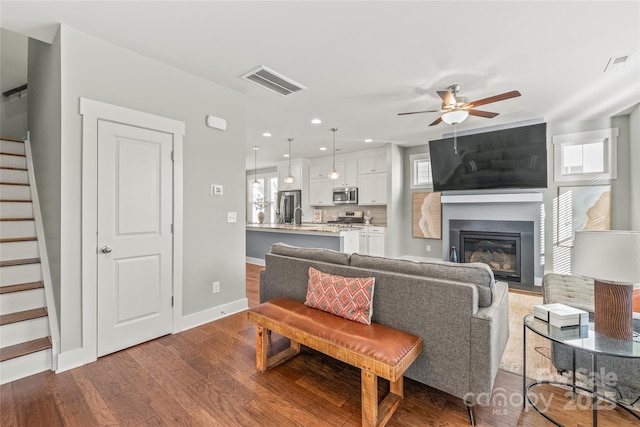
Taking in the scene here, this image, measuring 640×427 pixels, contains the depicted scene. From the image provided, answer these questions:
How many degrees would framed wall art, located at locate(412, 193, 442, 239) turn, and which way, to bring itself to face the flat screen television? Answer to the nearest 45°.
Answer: approximately 45° to its left

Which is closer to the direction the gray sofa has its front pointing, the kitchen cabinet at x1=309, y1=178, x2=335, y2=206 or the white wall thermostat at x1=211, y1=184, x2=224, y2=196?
the kitchen cabinet

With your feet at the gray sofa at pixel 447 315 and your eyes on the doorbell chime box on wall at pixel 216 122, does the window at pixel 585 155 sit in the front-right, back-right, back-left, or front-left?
back-right

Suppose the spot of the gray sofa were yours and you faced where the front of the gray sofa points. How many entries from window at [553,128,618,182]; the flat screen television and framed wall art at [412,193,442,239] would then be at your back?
0

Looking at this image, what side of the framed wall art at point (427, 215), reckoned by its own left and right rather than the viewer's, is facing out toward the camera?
front

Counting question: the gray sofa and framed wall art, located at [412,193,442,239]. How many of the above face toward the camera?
1

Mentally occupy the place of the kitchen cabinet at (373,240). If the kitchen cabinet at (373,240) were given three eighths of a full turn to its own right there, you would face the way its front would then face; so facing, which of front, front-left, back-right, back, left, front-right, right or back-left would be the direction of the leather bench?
back

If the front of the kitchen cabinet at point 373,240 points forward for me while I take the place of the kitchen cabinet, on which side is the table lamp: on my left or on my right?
on my left

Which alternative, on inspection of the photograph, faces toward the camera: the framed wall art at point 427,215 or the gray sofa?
the framed wall art

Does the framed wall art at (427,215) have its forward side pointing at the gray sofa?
yes

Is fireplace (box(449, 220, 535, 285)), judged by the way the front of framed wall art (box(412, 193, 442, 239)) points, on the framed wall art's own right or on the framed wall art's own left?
on the framed wall art's own left

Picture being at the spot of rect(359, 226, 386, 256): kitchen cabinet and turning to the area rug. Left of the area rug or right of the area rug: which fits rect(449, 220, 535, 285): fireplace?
left

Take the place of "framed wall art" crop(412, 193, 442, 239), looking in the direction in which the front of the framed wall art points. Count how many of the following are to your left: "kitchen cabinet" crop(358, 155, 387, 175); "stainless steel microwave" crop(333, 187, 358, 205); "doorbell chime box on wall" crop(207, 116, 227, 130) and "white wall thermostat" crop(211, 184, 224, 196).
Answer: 0

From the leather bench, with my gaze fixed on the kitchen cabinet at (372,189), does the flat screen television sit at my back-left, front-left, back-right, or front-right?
front-right

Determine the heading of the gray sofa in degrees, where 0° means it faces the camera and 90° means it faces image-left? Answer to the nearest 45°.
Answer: approximately 225°

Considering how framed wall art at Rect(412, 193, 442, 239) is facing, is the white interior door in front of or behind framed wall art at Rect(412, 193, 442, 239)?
in front

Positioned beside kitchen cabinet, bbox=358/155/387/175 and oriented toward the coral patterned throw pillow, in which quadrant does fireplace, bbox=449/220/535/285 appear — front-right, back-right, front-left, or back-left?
front-left
